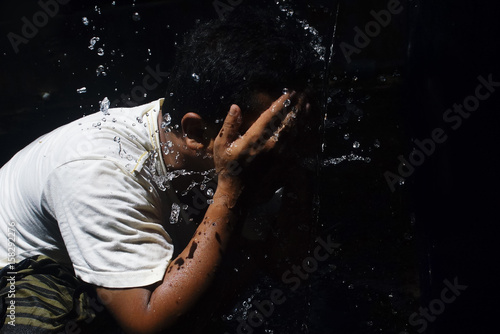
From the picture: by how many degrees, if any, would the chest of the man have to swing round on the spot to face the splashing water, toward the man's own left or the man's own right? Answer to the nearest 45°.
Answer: approximately 45° to the man's own left

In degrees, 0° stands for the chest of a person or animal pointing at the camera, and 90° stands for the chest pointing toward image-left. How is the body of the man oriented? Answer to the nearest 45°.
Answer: approximately 270°

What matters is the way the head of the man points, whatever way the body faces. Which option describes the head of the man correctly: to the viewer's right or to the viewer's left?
to the viewer's right
